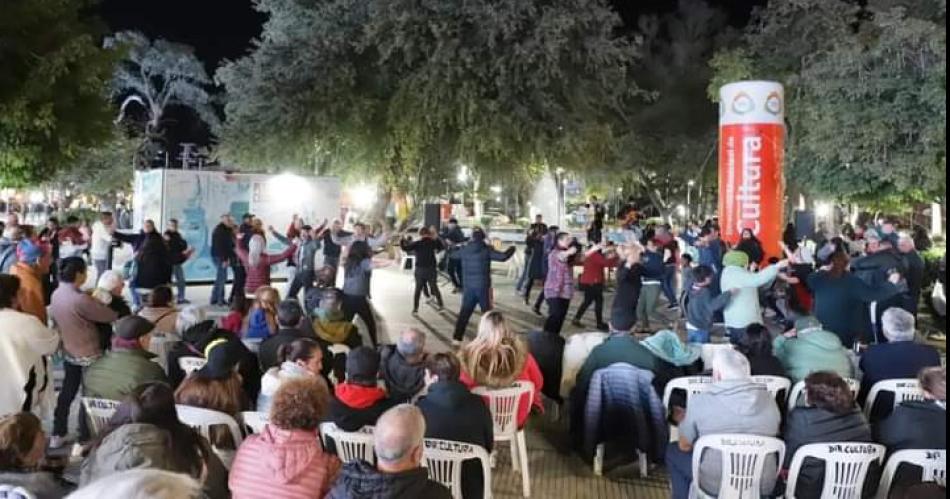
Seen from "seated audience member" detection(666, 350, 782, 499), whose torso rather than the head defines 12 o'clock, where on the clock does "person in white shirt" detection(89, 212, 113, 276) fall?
The person in white shirt is roughly at 10 o'clock from the seated audience member.

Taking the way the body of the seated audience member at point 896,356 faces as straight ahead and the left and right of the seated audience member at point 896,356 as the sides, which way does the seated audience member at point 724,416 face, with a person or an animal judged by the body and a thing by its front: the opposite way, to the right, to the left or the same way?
the same way

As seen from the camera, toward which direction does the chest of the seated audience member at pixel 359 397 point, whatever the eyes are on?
away from the camera

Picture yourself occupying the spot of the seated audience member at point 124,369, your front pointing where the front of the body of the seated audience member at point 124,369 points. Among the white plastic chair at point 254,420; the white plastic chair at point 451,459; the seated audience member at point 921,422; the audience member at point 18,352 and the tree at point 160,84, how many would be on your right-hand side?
3

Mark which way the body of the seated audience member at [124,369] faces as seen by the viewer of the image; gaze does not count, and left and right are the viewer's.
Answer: facing away from the viewer and to the right of the viewer

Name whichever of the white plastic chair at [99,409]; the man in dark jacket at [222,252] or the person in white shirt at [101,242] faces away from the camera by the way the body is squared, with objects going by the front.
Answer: the white plastic chair

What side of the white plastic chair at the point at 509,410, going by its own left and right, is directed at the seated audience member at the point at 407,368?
left

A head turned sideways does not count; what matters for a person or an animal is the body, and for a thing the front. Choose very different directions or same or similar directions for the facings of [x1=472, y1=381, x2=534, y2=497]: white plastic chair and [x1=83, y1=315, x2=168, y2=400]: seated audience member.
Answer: same or similar directions

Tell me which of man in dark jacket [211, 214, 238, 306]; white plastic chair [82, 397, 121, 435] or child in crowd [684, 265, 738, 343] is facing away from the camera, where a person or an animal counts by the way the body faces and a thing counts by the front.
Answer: the white plastic chair

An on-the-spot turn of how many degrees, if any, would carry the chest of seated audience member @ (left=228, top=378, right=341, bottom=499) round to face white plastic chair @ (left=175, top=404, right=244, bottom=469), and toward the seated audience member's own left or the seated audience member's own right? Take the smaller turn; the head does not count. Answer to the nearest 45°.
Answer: approximately 45° to the seated audience member's own left

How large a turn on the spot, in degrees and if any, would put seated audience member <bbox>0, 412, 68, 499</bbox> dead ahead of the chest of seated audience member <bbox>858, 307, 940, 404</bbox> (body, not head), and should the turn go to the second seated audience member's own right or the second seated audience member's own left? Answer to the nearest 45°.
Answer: approximately 135° to the second seated audience member's own left

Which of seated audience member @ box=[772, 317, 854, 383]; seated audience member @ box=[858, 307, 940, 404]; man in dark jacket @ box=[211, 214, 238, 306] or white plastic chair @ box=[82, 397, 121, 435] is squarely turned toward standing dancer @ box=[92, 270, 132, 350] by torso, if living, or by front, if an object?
the white plastic chair

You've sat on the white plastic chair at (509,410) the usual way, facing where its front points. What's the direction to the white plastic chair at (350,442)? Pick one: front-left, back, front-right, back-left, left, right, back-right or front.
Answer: back-left

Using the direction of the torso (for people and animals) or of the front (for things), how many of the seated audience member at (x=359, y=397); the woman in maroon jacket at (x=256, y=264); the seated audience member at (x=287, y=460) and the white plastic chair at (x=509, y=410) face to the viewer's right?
0

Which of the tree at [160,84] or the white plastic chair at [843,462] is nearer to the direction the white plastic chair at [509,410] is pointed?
the tree

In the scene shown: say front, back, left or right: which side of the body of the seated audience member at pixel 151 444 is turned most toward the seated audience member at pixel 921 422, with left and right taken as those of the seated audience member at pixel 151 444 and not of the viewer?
right

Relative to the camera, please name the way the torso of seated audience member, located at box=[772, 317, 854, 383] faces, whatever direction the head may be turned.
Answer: away from the camera

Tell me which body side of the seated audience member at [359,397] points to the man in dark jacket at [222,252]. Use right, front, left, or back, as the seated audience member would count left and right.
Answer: front
